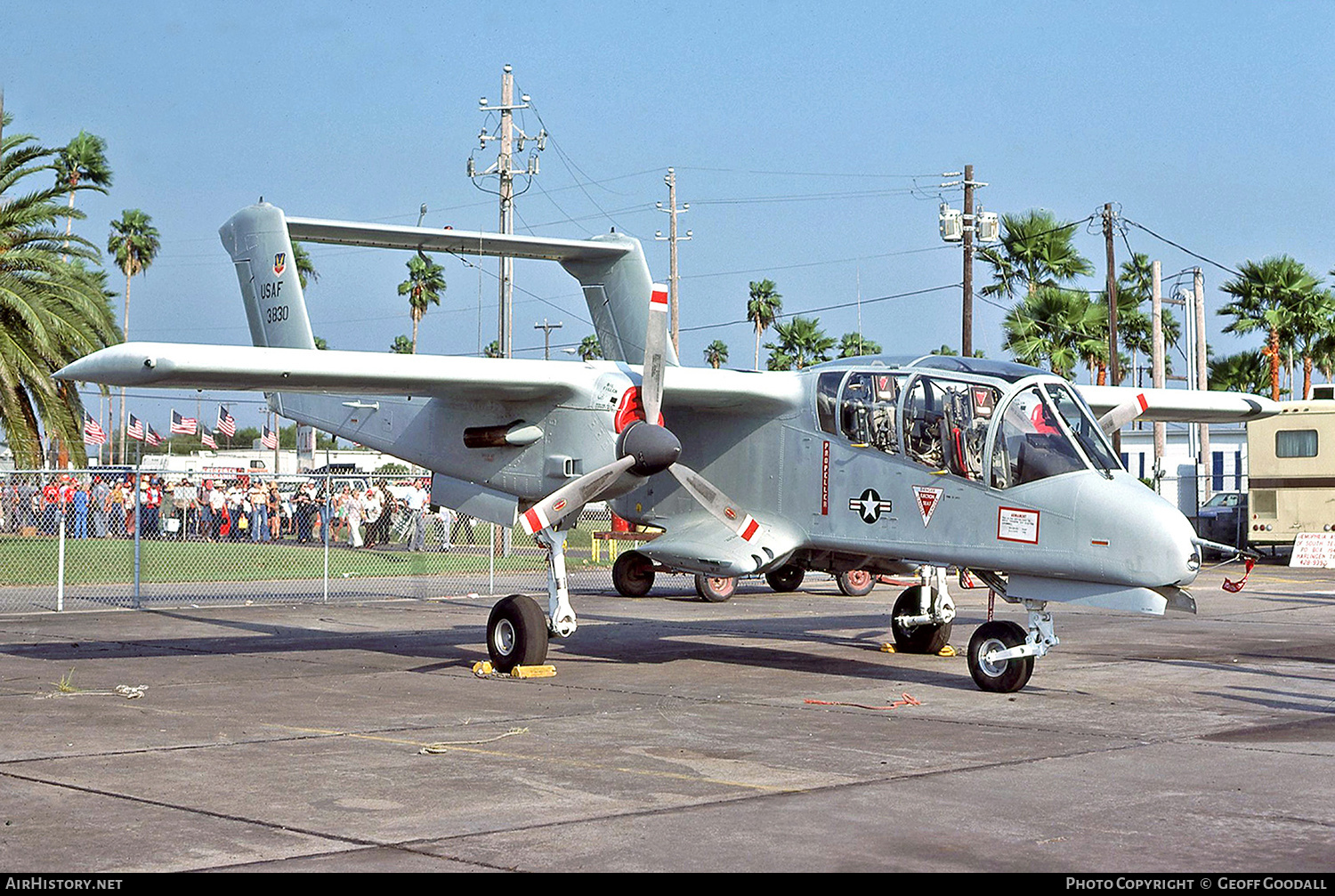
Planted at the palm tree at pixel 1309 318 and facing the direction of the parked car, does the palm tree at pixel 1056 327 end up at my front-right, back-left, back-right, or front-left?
front-right

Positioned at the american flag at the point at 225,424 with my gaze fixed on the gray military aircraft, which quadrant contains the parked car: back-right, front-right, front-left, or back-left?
front-left

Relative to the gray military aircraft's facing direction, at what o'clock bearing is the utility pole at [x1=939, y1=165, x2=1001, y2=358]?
The utility pole is roughly at 8 o'clock from the gray military aircraft.

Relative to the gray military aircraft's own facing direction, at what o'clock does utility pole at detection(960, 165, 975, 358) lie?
The utility pole is roughly at 8 o'clock from the gray military aircraft.

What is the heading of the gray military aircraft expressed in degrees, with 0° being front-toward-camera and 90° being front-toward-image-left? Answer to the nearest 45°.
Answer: approximately 315°

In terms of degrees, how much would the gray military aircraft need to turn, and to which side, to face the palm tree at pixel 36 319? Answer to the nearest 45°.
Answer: approximately 180°

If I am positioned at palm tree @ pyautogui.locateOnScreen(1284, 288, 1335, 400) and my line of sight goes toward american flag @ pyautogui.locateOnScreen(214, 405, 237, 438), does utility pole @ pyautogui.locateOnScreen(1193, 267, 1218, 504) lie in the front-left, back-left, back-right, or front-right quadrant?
front-left

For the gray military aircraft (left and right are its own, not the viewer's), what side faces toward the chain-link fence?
back

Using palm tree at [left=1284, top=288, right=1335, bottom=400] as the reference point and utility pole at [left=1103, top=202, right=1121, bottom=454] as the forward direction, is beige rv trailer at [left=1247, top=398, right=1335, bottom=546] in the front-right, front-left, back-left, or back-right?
front-left

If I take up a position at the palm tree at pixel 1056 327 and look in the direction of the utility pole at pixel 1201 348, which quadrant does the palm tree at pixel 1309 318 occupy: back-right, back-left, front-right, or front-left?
front-left

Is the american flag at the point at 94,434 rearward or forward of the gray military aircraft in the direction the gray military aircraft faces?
rearward

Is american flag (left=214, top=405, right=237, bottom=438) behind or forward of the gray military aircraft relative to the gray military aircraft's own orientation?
behind
